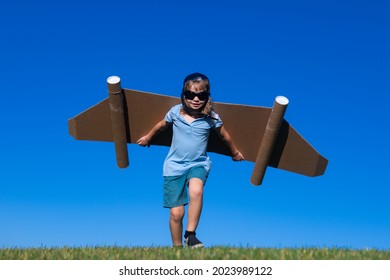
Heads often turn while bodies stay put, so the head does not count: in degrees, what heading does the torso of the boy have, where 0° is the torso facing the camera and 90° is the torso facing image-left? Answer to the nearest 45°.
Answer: approximately 0°
